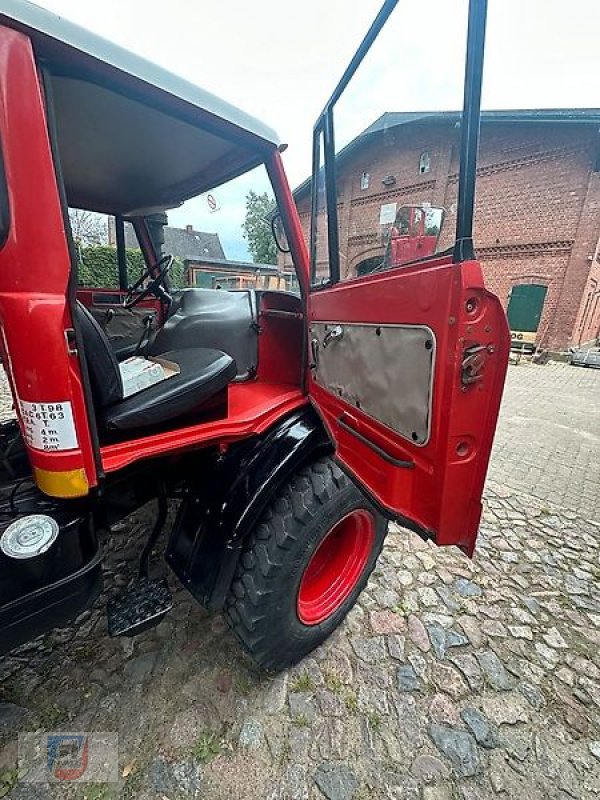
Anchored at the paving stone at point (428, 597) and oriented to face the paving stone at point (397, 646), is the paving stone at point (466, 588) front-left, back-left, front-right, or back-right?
back-left

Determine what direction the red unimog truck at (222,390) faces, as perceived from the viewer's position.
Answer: facing away from the viewer and to the right of the viewer
